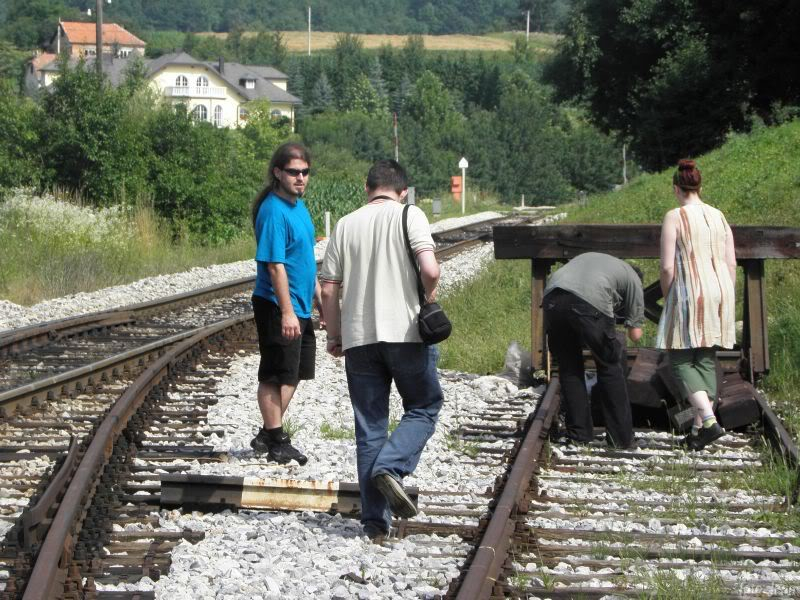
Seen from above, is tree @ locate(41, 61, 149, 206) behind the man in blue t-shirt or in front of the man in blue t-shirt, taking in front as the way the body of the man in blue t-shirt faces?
behind

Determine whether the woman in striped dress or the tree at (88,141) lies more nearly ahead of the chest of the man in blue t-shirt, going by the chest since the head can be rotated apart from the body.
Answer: the woman in striped dress

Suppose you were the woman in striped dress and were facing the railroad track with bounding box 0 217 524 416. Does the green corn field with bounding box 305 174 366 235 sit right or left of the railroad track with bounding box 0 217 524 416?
right

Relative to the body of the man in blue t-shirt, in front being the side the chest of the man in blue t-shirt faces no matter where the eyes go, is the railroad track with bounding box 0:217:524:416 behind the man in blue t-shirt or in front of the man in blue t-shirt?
behind

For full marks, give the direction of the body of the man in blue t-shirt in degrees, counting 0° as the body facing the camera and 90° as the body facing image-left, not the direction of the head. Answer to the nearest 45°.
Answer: approximately 315°

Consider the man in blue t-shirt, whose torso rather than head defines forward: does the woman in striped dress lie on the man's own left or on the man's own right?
on the man's own left

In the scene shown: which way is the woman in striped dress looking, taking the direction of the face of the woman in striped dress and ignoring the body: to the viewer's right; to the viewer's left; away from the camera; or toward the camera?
away from the camera

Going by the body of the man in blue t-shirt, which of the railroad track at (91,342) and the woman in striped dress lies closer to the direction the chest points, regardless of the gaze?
the woman in striped dress

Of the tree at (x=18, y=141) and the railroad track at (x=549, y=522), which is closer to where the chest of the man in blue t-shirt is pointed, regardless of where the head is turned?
the railroad track

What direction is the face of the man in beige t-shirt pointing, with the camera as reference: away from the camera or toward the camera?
away from the camera

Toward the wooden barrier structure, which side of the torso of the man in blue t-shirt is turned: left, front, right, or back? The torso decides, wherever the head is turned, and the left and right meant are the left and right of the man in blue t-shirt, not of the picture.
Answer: left
